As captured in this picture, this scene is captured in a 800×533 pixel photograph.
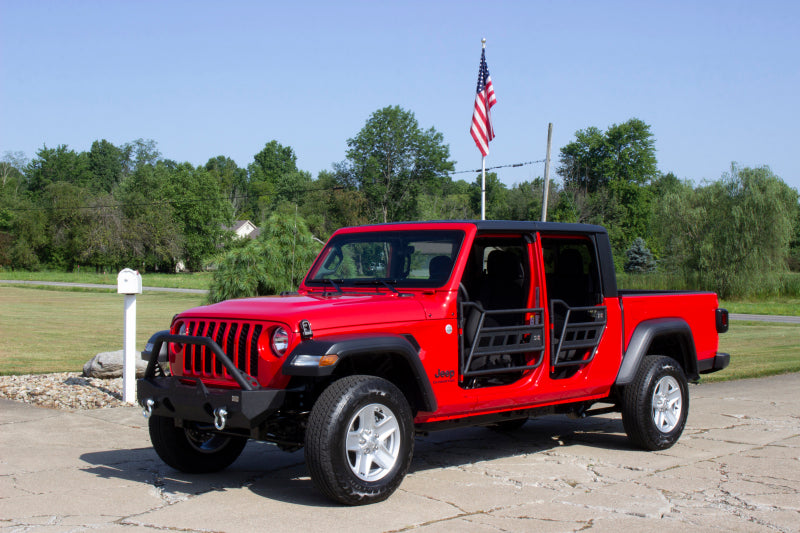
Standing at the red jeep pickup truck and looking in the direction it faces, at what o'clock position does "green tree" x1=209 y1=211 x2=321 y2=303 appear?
The green tree is roughly at 4 o'clock from the red jeep pickup truck.

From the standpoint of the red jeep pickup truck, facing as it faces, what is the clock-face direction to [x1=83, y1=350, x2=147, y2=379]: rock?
The rock is roughly at 3 o'clock from the red jeep pickup truck.

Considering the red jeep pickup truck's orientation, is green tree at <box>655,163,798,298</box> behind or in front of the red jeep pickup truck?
behind

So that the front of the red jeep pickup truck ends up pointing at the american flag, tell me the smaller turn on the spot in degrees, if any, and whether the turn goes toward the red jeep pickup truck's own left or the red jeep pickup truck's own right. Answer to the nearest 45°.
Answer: approximately 135° to the red jeep pickup truck's own right

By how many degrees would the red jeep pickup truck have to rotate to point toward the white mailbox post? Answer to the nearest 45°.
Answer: approximately 90° to its right

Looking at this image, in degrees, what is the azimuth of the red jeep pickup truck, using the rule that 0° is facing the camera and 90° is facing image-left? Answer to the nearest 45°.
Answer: approximately 45°
